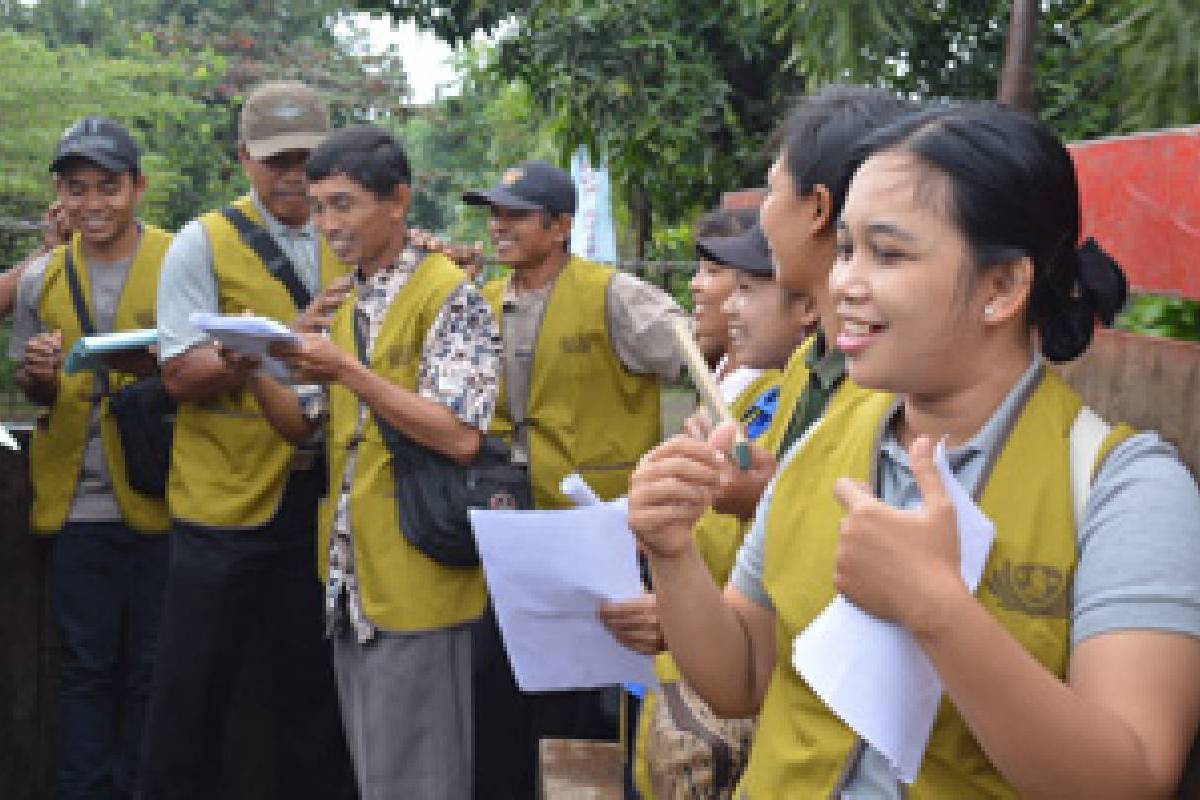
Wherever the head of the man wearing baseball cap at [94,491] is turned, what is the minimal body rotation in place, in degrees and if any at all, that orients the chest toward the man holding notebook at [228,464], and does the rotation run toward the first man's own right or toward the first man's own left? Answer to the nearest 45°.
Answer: approximately 45° to the first man's own left

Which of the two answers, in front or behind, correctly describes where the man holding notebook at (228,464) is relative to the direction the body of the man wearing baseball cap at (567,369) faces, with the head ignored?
in front

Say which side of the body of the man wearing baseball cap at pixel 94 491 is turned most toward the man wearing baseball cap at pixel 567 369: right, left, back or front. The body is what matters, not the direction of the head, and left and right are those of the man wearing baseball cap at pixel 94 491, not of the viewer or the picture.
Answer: left

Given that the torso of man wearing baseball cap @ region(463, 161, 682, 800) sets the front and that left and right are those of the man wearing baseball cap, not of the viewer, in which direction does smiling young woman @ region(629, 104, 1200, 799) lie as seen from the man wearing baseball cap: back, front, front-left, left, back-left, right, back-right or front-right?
front-left

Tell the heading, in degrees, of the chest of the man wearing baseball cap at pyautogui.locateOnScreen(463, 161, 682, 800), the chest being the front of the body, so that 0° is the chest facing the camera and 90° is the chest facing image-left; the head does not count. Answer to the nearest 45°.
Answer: approximately 45°

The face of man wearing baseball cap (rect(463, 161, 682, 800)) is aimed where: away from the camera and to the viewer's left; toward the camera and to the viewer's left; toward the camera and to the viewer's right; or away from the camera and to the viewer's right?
toward the camera and to the viewer's left

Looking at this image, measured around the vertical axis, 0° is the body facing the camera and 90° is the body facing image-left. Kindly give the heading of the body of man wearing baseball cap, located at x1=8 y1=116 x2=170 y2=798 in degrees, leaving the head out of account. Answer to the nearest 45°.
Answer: approximately 0°
